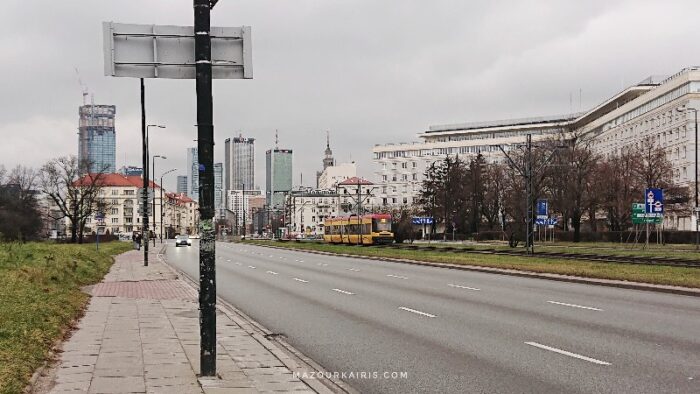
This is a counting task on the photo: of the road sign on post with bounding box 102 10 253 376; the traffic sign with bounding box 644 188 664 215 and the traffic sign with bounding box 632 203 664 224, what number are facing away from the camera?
1

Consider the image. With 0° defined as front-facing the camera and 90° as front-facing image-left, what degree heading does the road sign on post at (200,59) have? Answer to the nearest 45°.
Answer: approximately 180°

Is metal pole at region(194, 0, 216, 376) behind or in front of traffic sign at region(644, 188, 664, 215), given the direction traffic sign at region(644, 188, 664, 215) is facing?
in front

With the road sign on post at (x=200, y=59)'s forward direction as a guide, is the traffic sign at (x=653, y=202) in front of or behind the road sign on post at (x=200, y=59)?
in front

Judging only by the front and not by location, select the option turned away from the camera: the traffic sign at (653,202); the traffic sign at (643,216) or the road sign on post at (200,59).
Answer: the road sign on post

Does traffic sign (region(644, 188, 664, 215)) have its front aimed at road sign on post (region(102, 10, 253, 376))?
yes

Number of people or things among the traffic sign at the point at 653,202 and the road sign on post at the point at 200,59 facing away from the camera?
1

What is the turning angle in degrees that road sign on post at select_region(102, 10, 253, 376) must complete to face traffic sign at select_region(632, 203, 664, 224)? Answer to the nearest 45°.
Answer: approximately 45° to its right

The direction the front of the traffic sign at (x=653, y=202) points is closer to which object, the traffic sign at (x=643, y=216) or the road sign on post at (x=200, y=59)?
the road sign on post

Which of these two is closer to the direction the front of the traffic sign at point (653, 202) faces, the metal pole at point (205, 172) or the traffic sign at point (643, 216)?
the metal pole

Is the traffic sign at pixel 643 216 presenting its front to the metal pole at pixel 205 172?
yes

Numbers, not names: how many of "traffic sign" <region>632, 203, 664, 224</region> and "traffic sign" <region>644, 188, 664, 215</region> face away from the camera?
0
